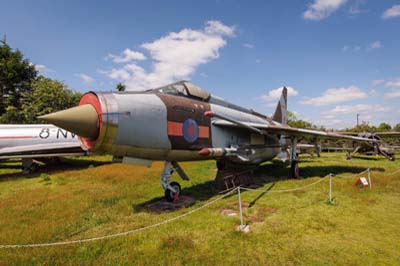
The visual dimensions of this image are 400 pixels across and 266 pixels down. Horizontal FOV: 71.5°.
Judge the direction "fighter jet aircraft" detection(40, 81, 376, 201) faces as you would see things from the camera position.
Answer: facing the viewer and to the left of the viewer

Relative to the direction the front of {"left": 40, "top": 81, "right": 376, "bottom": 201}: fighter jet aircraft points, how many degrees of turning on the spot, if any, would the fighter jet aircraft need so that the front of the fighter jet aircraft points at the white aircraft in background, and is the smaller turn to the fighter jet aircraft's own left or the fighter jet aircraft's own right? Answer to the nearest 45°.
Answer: approximately 90° to the fighter jet aircraft's own right

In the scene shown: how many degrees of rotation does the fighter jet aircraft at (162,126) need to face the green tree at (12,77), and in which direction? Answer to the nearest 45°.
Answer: approximately 90° to its right

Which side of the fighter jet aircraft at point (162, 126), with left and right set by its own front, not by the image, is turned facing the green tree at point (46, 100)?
right

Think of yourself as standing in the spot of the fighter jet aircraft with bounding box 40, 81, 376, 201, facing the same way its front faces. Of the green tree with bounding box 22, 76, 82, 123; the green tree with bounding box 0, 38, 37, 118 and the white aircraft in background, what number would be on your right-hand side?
3

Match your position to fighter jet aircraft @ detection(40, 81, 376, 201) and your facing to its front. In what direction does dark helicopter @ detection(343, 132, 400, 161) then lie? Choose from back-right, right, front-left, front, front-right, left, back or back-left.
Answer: back
